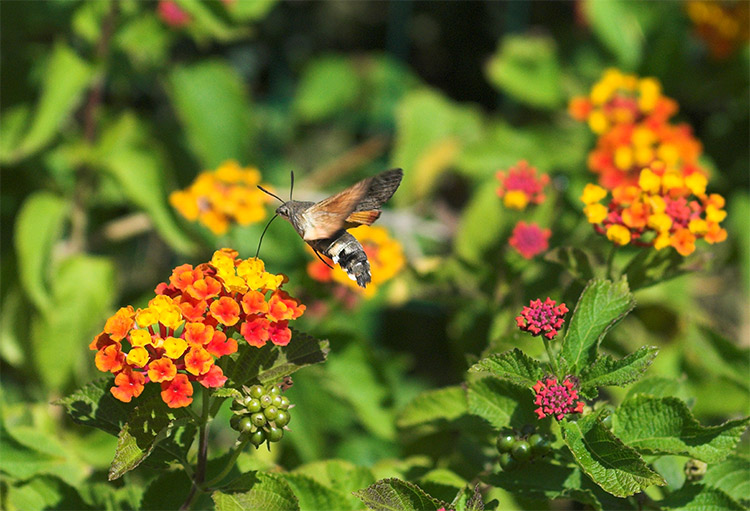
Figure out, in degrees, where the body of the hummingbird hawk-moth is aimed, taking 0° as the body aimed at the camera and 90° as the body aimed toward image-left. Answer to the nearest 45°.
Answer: approximately 90°

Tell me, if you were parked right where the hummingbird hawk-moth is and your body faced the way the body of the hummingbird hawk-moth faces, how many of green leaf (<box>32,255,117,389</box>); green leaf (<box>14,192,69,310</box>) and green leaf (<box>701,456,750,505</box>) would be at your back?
1

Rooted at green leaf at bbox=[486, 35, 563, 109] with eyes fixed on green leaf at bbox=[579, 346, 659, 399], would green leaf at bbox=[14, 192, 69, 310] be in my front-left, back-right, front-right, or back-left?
front-right
